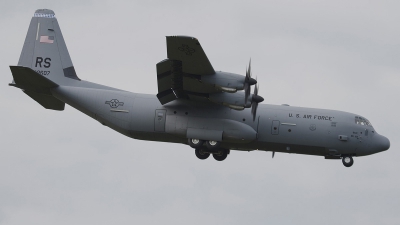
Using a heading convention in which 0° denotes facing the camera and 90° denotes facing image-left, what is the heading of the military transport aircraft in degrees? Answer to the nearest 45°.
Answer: approximately 270°
